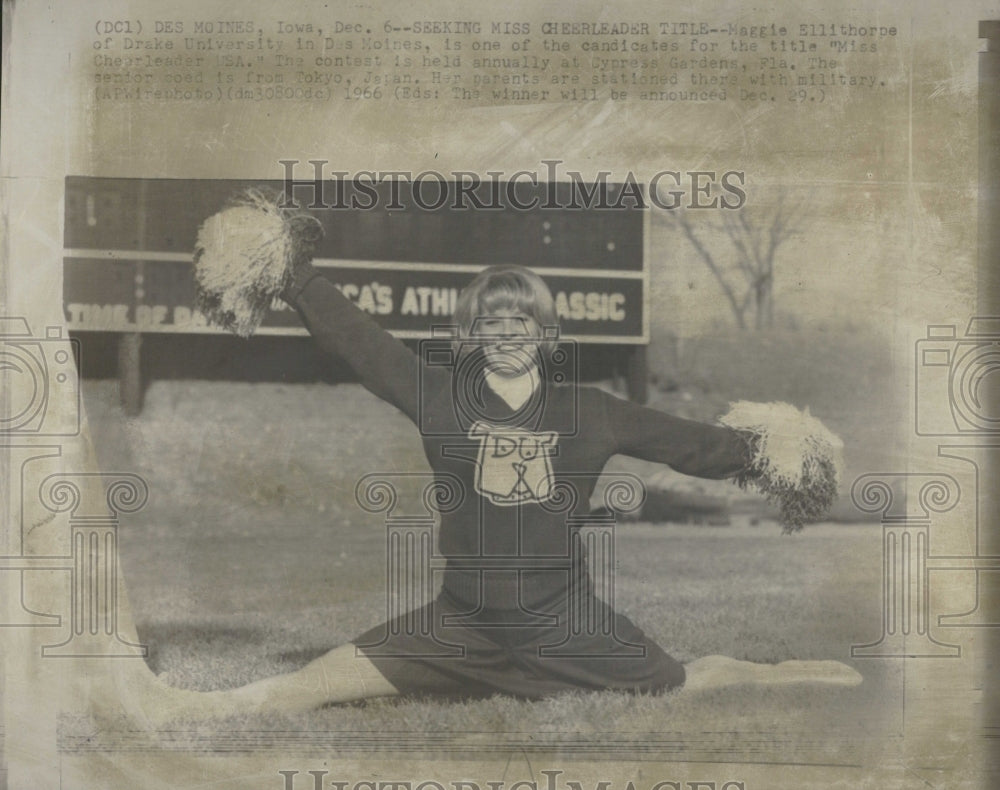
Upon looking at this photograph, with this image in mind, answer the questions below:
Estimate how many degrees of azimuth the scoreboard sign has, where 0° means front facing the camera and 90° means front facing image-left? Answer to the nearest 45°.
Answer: approximately 0°

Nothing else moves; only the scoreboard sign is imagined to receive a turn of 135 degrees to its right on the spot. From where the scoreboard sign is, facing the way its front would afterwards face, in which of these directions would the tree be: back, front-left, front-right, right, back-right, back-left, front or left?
back-right

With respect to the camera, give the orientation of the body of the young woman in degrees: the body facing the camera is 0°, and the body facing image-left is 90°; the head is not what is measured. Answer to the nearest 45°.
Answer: approximately 0°

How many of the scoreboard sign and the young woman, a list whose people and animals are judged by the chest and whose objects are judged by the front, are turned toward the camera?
2
